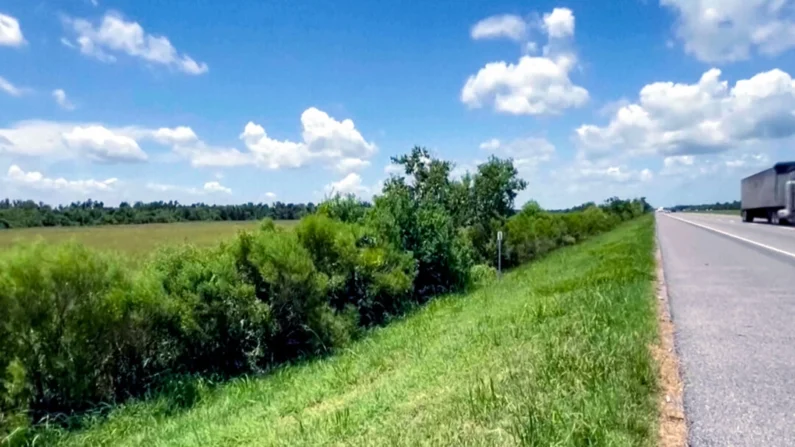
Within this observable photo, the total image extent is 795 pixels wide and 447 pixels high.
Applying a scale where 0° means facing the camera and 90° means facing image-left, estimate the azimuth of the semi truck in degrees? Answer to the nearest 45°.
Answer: approximately 315°

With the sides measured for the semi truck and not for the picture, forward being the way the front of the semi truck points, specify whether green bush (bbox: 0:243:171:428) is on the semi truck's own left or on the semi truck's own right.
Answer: on the semi truck's own right

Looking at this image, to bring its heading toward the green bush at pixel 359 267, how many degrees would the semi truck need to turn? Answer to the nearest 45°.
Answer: approximately 45° to its right

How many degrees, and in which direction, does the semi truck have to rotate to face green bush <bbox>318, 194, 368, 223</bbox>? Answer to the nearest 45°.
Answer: approximately 45° to its right

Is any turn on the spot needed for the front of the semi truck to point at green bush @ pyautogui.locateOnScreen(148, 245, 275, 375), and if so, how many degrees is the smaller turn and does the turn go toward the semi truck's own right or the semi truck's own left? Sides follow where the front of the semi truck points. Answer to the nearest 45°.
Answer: approximately 45° to the semi truck's own right
